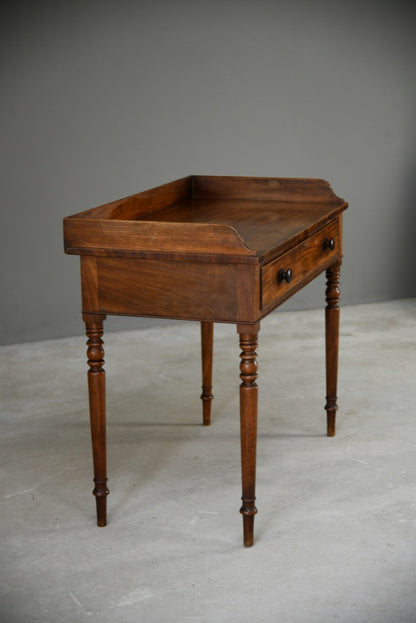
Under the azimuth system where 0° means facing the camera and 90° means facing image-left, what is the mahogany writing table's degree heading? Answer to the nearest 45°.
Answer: approximately 270°
